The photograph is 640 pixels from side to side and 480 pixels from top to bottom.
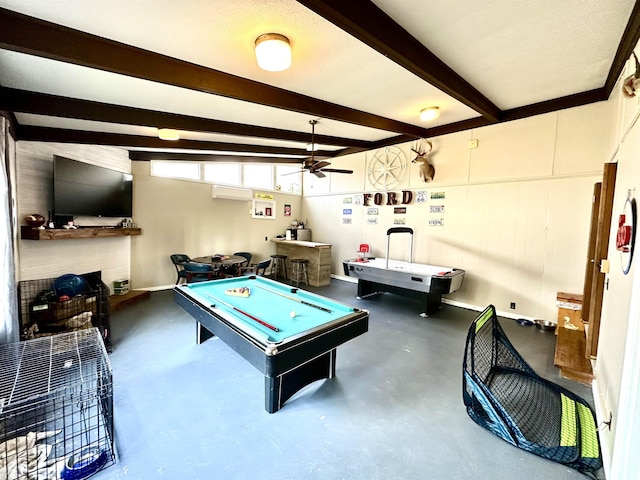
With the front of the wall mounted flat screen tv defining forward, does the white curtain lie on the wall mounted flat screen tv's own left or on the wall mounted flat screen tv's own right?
on the wall mounted flat screen tv's own right

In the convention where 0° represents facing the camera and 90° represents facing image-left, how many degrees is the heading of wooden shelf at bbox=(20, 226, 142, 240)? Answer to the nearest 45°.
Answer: approximately 315°

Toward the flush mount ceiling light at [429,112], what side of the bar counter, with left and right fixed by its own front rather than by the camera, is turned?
left

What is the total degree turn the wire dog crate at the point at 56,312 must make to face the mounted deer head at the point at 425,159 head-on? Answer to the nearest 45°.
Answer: approximately 45° to its left

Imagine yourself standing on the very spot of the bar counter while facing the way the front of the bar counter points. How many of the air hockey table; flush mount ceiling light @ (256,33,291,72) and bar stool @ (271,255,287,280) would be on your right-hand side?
1

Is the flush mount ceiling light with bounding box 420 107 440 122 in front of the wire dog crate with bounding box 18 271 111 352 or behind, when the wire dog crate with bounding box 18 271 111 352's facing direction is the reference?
in front

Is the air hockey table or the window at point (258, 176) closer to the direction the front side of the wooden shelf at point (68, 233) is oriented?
the air hockey table

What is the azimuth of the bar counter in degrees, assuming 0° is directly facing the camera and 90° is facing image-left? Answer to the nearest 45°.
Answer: approximately 45°

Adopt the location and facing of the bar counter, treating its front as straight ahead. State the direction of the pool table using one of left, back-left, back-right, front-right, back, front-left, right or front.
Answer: front-left

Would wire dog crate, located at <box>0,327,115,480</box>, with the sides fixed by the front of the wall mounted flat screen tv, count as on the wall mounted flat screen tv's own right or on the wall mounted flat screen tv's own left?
on the wall mounted flat screen tv's own right

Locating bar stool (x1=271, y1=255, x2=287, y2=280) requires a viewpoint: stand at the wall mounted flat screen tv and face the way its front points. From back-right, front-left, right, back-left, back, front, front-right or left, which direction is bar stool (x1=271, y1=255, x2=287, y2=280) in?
front-left

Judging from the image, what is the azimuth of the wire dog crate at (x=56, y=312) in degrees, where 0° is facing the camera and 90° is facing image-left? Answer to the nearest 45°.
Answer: approximately 315°
